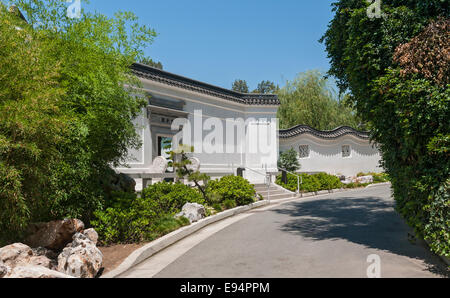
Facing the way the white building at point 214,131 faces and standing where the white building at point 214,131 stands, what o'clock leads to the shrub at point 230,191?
The shrub is roughly at 1 o'clock from the white building.

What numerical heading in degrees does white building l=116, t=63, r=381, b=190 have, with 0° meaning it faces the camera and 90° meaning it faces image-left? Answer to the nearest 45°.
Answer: approximately 315°

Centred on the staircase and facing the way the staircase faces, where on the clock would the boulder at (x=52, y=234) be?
The boulder is roughly at 2 o'clock from the staircase.

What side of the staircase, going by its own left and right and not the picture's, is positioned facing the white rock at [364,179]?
left

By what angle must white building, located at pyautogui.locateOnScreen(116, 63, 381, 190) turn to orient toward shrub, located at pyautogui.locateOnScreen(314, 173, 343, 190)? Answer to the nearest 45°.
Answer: approximately 90° to its left

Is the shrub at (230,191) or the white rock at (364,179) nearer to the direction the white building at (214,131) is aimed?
the shrub

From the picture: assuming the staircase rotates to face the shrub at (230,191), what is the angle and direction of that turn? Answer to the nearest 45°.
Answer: approximately 45° to its right

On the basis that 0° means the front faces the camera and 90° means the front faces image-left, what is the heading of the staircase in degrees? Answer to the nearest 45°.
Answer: approximately 315°

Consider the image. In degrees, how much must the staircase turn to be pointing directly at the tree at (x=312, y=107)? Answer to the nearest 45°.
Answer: approximately 135° to its left

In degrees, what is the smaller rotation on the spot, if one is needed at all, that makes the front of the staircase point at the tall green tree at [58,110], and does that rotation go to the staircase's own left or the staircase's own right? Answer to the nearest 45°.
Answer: approximately 45° to the staircase's own right

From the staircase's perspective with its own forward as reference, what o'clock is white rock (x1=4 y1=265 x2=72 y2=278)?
The white rock is roughly at 2 o'clock from the staircase.

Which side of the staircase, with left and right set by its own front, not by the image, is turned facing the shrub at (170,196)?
right

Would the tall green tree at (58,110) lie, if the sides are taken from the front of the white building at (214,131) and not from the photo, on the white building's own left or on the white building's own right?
on the white building's own right
